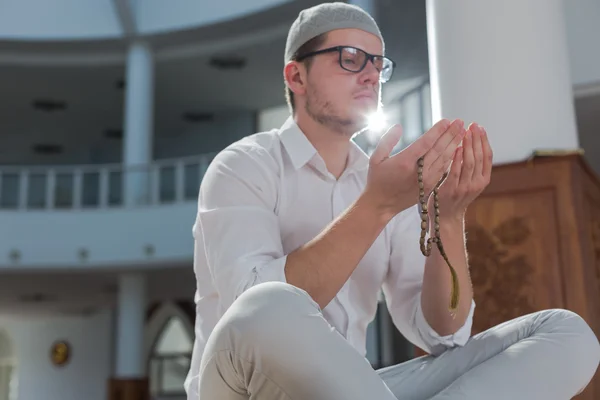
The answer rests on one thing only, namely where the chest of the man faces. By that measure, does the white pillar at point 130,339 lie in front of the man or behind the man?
behind

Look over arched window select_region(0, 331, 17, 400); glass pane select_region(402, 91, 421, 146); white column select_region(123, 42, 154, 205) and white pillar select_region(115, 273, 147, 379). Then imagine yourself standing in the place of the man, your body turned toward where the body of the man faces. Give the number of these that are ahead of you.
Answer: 0

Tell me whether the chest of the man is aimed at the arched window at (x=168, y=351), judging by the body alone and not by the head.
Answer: no

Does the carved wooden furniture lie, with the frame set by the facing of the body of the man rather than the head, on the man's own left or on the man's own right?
on the man's own left

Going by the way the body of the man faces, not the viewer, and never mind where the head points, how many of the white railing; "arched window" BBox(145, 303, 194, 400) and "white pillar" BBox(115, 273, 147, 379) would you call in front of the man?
0

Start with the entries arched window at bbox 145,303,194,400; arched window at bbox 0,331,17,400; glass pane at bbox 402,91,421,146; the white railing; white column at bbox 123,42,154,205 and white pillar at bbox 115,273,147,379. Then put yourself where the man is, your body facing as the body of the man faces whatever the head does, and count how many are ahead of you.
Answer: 0

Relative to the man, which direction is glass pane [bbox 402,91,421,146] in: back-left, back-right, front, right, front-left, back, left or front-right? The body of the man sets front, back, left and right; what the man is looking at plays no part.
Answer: back-left

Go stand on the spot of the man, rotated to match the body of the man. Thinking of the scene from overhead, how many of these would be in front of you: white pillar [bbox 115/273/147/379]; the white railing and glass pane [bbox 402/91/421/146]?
0

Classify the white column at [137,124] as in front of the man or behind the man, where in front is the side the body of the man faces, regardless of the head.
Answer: behind

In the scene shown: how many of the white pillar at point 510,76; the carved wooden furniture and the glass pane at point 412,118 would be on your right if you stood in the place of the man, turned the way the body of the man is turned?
0

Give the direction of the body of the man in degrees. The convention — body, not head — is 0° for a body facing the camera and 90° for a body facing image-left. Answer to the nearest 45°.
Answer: approximately 315°

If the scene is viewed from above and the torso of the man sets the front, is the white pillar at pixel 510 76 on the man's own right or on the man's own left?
on the man's own left

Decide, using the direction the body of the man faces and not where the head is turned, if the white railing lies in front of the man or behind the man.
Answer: behind

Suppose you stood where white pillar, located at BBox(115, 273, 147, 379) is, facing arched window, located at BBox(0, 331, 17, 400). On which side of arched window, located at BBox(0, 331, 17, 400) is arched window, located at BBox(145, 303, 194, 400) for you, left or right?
right

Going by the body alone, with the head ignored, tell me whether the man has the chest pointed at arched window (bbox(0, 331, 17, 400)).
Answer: no

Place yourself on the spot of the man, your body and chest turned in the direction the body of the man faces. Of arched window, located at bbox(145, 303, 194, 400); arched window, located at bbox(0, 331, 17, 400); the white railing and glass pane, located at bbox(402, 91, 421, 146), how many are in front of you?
0
